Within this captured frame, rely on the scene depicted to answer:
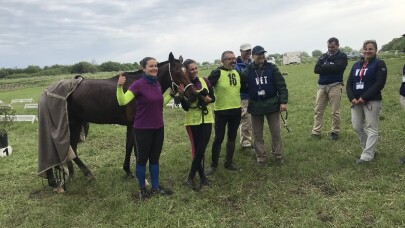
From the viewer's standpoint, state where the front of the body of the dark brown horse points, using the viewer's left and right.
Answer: facing to the right of the viewer

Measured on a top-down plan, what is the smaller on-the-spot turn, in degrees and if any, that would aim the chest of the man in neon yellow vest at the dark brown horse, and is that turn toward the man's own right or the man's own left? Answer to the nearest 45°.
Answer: approximately 135° to the man's own right
